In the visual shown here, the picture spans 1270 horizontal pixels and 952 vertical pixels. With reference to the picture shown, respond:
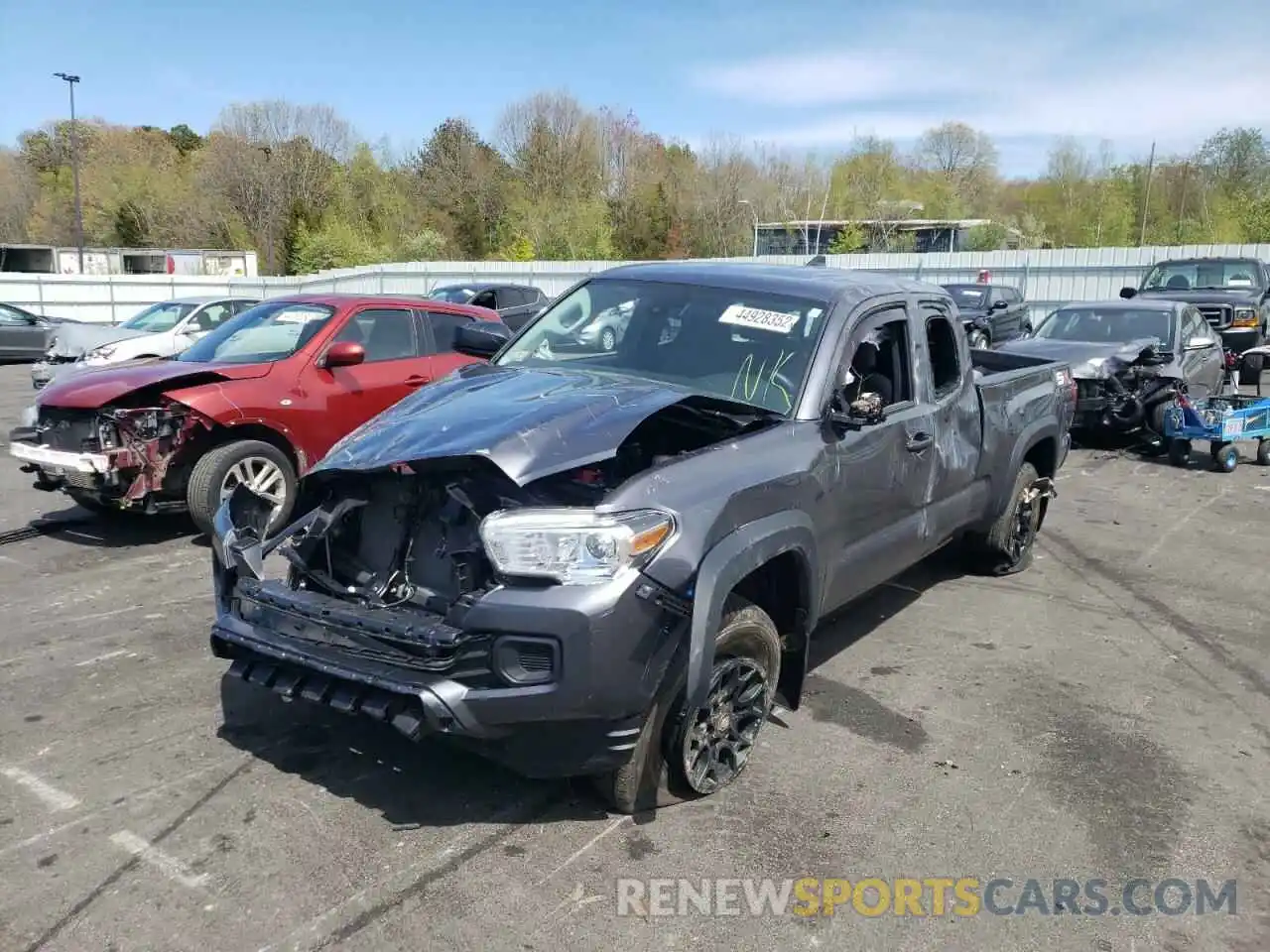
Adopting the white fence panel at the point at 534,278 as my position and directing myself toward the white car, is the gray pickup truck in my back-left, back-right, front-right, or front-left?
front-left

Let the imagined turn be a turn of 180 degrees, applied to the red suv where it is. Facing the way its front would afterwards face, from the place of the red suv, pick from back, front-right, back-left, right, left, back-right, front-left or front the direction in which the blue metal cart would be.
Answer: front-right

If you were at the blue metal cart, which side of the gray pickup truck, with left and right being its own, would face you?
back

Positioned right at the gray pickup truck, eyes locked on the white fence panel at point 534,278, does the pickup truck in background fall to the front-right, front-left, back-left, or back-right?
front-right

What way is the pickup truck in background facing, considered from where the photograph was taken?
facing the viewer

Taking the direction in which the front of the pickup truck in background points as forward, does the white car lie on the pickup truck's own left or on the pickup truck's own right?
on the pickup truck's own right

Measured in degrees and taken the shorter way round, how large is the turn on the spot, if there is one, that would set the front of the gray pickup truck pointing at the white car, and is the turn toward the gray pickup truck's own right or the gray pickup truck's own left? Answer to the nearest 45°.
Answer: approximately 90° to the gray pickup truck's own right

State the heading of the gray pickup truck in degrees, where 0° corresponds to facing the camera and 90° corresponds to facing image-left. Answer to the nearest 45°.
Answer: approximately 45°

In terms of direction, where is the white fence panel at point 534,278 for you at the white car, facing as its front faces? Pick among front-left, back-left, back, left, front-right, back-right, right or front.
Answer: back

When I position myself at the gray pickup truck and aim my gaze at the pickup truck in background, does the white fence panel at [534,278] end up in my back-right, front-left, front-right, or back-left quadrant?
front-left

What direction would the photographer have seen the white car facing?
facing the viewer and to the left of the viewer

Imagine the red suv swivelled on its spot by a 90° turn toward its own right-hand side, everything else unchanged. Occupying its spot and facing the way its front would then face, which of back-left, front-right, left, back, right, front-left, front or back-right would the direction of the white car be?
front-right

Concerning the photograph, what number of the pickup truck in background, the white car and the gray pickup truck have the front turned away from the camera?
0

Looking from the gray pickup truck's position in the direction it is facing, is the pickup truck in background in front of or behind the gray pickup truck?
behind

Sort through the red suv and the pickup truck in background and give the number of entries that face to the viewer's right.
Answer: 0

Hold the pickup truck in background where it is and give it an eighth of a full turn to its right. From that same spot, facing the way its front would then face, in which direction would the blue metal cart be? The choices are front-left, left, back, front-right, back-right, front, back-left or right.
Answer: front-left
